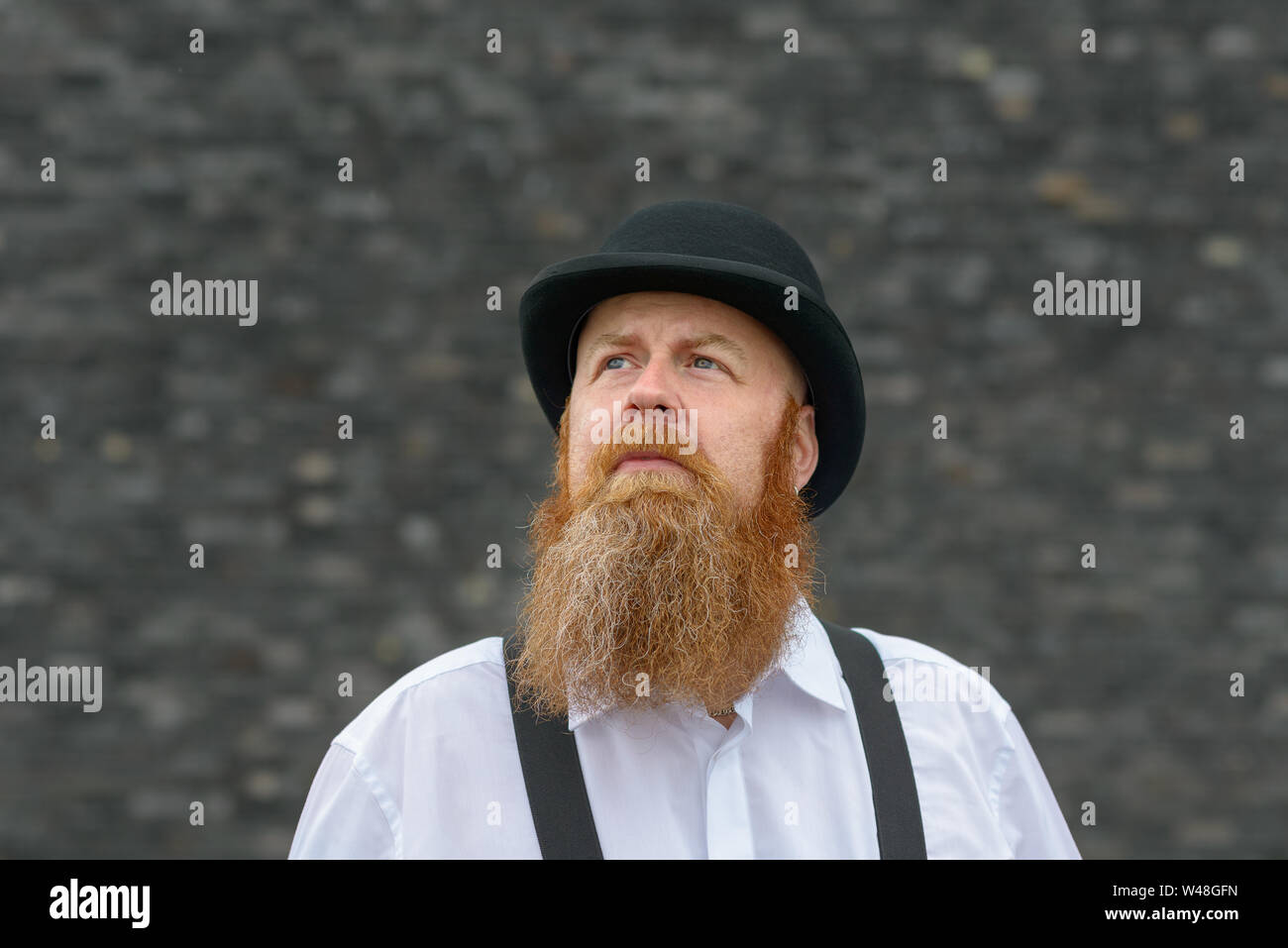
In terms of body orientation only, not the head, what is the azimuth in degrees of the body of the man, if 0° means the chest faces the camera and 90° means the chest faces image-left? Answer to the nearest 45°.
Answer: approximately 0°
